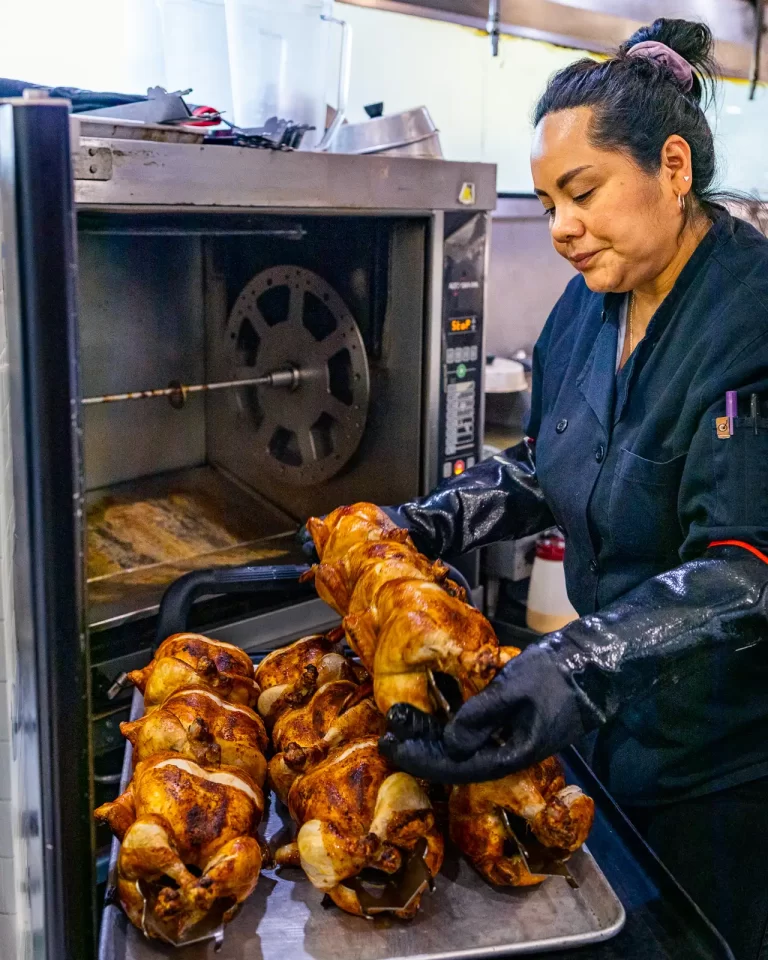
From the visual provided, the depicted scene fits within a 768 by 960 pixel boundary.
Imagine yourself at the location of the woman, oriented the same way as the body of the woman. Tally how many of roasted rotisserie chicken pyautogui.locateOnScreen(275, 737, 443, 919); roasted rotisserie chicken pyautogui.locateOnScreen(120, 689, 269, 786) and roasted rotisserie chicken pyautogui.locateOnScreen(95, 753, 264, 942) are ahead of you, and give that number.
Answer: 3

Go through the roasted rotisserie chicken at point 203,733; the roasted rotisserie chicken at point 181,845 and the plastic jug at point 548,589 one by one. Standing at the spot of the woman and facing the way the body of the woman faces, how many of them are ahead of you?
2

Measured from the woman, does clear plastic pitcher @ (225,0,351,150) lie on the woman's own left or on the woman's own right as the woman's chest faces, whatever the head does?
on the woman's own right

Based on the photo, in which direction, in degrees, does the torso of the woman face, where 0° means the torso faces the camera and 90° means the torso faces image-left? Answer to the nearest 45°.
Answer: approximately 45°

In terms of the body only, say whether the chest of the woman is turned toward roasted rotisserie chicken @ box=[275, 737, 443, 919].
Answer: yes

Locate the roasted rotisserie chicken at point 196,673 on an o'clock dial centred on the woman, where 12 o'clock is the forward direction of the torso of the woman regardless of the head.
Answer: The roasted rotisserie chicken is roughly at 1 o'clock from the woman.

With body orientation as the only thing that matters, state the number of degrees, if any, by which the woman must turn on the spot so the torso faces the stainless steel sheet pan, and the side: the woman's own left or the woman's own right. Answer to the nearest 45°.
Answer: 0° — they already face it
